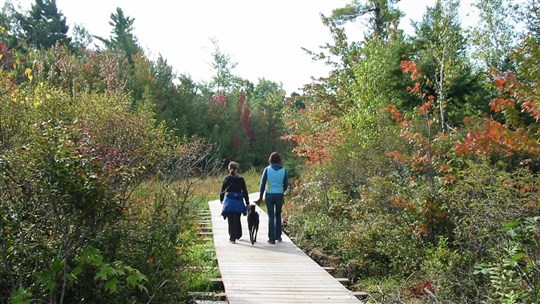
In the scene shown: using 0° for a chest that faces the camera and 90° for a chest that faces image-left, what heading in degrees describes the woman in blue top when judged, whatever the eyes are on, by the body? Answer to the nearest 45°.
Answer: approximately 180°

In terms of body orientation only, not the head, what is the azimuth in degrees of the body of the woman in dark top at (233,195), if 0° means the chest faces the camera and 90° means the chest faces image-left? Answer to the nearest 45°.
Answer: approximately 180°

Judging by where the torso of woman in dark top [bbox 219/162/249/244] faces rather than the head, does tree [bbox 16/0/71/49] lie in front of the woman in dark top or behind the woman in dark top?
in front

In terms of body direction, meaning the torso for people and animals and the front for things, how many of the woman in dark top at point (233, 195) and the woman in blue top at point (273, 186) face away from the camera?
2

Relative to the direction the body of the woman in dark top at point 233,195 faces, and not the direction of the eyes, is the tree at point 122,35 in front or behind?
in front

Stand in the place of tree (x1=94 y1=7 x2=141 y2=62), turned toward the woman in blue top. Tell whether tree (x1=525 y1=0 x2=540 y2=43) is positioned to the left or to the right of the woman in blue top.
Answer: left

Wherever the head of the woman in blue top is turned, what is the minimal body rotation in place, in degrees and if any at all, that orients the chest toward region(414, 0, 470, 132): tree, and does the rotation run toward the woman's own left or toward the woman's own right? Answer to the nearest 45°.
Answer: approximately 45° to the woman's own right

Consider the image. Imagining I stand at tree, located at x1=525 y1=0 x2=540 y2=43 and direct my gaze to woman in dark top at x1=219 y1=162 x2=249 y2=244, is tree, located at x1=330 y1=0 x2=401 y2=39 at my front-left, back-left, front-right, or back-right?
front-right
